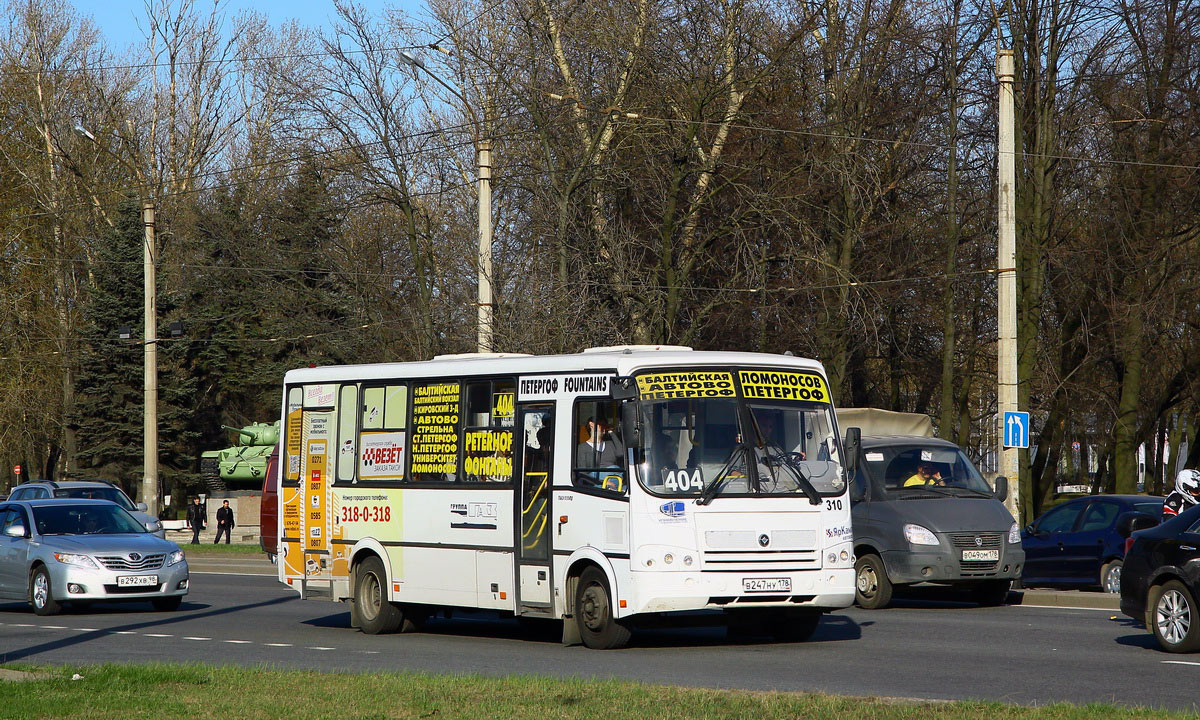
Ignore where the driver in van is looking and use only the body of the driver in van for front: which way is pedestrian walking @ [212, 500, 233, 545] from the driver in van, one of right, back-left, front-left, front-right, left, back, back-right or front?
back

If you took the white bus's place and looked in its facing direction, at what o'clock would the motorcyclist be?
The motorcyclist is roughly at 10 o'clock from the white bus.

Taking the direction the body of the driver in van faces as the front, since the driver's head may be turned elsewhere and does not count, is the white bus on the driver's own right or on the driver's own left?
on the driver's own right

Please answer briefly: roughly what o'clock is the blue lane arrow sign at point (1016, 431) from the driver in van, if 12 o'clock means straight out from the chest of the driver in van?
The blue lane arrow sign is roughly at 8 o'clock from the driver in van.

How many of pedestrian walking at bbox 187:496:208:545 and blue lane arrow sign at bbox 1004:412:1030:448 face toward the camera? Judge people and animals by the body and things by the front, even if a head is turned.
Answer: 2

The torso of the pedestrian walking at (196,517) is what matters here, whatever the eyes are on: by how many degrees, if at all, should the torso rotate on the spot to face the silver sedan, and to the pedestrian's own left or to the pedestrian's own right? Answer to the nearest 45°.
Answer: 0° — they already face it

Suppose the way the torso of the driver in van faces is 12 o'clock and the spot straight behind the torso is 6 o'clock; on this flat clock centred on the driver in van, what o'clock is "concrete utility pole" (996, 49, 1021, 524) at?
The concrete utility pole is roughly at 8 o'clock from the driver in van.

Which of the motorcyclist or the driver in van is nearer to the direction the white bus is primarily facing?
the motorcyclist

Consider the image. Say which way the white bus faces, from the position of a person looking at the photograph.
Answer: facing the viewer and to the right of the viewer
